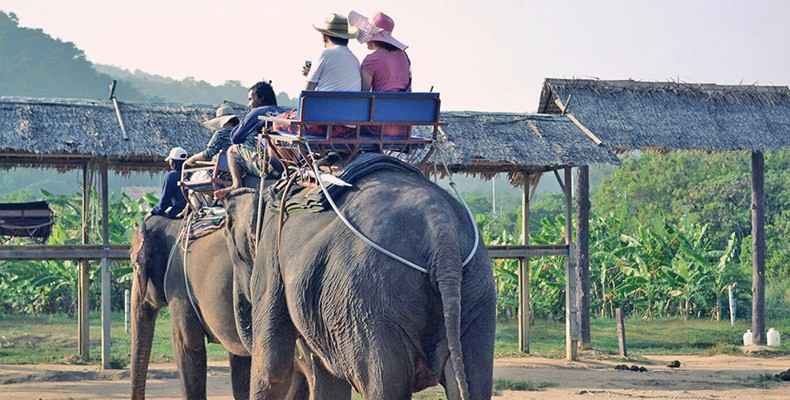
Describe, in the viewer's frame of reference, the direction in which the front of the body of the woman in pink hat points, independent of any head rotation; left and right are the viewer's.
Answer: facing away from the viewer and to the left of the viewer

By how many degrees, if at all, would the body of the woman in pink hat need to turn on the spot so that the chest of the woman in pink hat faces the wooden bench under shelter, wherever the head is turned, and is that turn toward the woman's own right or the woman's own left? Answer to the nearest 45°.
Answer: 0° — they already face it

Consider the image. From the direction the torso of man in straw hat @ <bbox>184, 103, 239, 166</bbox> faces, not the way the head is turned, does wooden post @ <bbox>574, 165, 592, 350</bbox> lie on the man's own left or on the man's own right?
on the man's own right

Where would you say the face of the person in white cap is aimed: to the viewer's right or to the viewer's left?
to the viewer's left

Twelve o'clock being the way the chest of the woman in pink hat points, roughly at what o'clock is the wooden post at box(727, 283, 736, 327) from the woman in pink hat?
The wooden post is roughly at 2 o'clock from the woman in pink hat.

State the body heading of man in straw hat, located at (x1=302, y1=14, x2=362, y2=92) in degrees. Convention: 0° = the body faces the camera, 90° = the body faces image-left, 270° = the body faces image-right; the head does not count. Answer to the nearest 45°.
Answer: approximately 135°

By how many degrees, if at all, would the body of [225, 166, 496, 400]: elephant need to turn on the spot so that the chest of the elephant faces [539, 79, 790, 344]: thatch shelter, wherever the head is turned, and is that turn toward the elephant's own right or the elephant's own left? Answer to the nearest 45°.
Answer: approximately 45° to the elephant's own right

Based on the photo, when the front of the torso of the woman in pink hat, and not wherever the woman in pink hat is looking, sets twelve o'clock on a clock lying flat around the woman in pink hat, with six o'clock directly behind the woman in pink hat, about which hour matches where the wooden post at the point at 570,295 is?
The wooden post is roughly at 2 o'clock from the woman in pink hat.

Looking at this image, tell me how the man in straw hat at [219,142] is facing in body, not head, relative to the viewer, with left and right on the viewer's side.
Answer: facing to the left of the viewer

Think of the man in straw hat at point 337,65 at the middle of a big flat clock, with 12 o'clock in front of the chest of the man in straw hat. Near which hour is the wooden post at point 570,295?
The wooden post is roughly at 2 o'clock from the man in straw hat.
